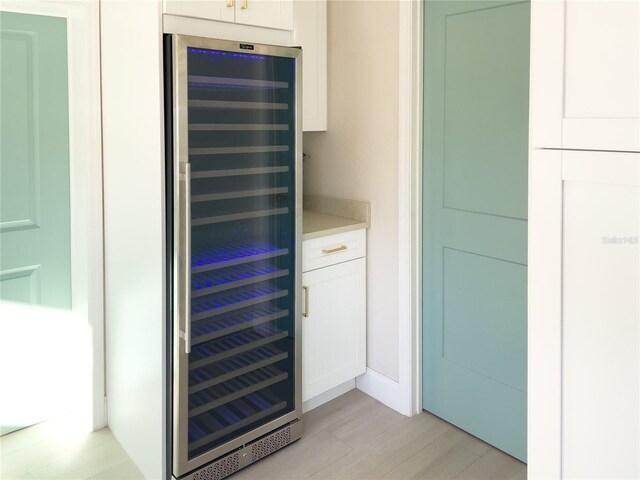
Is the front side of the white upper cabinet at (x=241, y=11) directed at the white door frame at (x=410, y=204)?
no

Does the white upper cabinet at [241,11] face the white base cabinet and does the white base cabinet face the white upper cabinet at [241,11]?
no

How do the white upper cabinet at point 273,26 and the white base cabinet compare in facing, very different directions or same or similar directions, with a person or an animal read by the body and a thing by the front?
same or similar directions

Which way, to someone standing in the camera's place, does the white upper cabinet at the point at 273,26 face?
facing the viewer and to the right of the viewer

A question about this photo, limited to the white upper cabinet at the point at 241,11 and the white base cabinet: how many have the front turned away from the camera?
0

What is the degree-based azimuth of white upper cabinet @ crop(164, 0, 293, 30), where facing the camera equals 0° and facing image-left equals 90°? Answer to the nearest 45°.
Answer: approximately 315°
